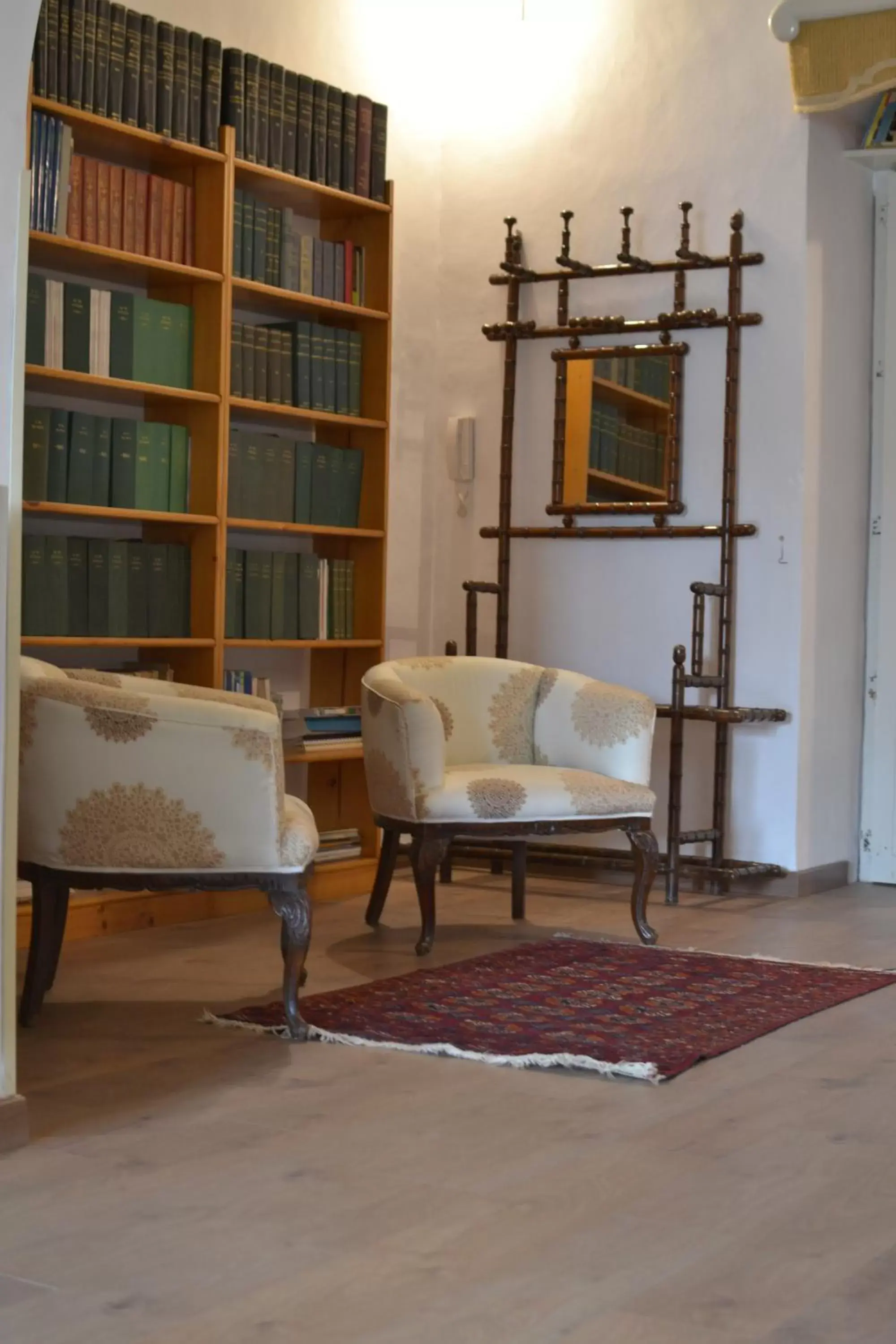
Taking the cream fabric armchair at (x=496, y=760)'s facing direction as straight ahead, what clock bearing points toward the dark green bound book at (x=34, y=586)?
The dark green bound book is roughly at 4 o'clock from the cream fabric armchair.

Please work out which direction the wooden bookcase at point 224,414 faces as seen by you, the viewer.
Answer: facing the viewer and to the right of the viewer

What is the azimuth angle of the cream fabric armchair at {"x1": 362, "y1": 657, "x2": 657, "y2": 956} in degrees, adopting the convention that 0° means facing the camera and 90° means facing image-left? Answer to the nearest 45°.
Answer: approximately 315°

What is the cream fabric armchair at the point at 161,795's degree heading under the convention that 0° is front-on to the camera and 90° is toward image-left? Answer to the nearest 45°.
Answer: approximately 270°

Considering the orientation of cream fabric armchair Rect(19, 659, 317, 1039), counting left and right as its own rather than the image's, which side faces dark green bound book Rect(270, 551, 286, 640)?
left

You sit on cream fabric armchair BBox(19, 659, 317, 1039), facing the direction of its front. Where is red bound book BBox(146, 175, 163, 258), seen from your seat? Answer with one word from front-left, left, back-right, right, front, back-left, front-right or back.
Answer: left

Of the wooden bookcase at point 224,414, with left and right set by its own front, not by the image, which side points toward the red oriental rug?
front

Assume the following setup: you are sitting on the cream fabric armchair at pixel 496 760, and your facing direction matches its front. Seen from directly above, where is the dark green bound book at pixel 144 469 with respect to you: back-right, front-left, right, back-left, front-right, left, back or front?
back-right
